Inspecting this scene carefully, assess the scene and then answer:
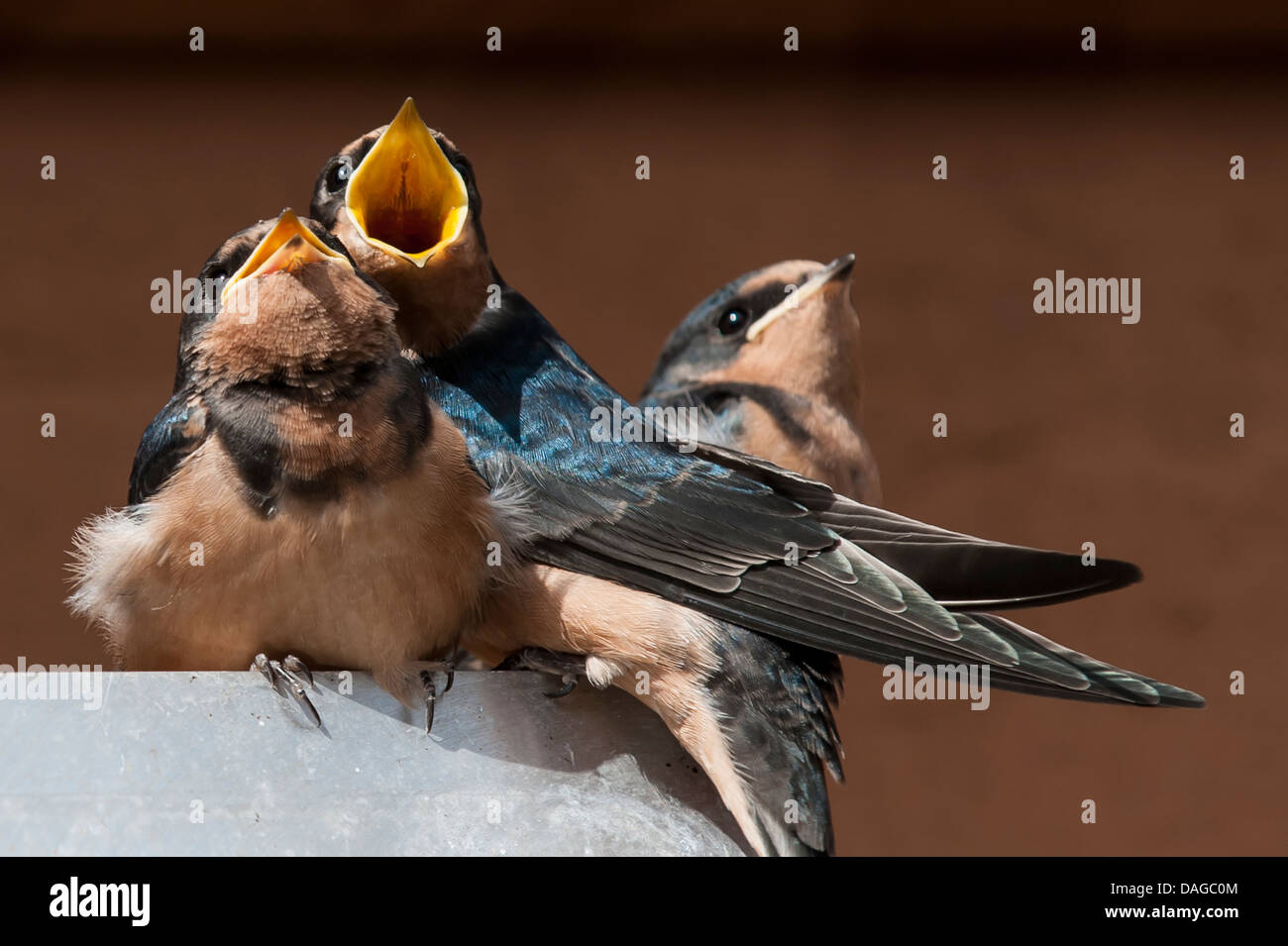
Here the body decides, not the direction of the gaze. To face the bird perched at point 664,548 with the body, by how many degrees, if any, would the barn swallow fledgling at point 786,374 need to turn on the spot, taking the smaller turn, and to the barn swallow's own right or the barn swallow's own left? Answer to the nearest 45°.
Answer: approximately 90° to the barn swallow's own right

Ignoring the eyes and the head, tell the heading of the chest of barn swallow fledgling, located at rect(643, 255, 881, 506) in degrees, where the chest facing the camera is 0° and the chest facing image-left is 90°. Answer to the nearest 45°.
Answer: approximately 270°

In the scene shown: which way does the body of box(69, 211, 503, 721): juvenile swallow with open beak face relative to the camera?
toward the camera

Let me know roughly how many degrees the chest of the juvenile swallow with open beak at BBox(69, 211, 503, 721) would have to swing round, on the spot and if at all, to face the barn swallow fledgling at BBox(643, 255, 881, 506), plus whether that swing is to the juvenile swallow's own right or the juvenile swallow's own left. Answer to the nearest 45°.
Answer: approximately 135° to the juvenile swallow's own left

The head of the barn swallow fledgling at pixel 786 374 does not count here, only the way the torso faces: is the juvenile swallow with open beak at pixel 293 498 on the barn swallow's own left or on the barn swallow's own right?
on the barn swallow's own right

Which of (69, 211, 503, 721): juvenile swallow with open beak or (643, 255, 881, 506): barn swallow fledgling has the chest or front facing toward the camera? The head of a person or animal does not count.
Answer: the juvenile swallow with open beak
